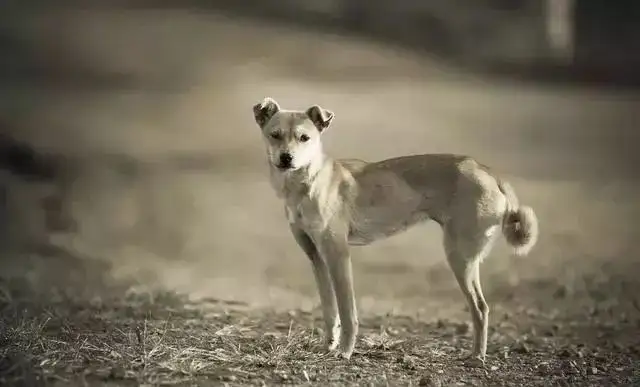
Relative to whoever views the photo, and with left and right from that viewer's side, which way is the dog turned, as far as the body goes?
facing to the left of the viewer
